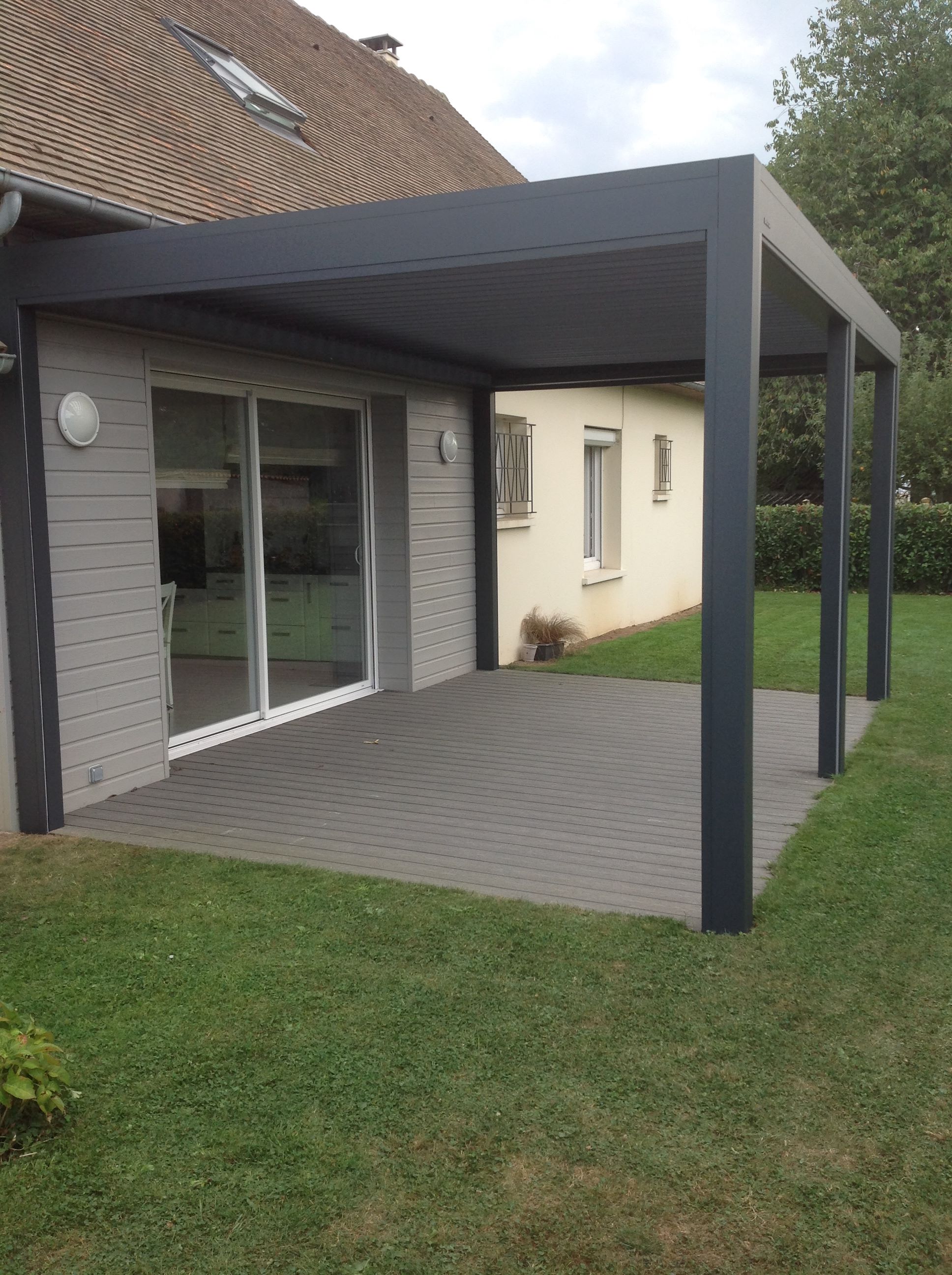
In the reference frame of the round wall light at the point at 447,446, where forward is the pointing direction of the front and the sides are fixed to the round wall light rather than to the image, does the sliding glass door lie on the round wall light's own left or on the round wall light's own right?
on the round wall light's own right

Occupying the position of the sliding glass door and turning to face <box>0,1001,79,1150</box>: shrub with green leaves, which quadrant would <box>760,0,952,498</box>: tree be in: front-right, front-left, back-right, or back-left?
back-left

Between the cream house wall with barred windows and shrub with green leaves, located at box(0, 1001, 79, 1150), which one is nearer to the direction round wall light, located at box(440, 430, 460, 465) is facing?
the shrub with green leaves

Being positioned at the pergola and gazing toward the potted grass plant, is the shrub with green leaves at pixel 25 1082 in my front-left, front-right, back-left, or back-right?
back-left

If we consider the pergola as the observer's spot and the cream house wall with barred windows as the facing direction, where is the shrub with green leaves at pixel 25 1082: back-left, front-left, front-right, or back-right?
back-left

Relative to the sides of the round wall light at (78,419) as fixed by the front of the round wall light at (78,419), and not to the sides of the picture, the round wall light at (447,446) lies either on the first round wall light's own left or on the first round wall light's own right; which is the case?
on the first round wall light's own left

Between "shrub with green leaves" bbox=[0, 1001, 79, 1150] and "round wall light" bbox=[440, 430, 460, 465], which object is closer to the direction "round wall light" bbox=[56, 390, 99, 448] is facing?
the shrub with green leaves

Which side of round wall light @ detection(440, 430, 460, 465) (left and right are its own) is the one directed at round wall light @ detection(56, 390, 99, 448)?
right

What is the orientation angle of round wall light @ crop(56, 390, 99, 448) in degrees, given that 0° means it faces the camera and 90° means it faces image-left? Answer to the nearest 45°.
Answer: approximately 315°

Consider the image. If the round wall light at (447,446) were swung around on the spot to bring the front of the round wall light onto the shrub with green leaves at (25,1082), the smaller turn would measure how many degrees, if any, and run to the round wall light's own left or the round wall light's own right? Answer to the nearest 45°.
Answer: approximately 45° to the round wall light's own right

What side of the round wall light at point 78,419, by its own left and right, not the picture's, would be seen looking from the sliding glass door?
left

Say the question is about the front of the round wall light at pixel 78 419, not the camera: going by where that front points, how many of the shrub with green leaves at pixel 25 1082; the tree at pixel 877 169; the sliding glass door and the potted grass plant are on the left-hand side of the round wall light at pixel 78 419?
3

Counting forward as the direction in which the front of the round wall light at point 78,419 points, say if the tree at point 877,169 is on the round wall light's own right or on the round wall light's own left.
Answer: on the round wall light's own left

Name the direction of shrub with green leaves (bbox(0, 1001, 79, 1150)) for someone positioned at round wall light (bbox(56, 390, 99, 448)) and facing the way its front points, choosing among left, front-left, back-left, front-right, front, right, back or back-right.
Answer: front-right
